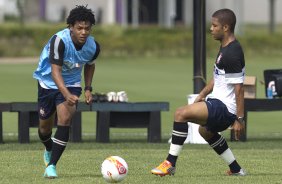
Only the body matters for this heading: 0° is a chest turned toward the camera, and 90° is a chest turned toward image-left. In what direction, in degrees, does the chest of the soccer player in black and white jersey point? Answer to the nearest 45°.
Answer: approximately 90°

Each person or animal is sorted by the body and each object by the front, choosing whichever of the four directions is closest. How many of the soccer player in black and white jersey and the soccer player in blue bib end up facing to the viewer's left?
1

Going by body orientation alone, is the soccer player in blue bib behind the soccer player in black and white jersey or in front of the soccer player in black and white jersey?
in front

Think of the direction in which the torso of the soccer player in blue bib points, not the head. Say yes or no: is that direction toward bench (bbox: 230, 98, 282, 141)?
no

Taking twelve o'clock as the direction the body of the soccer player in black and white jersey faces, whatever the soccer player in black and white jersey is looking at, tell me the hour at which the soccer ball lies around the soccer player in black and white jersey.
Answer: The soccer ball is roughly at 11 o'clock from the soccer player in black and white jersey.

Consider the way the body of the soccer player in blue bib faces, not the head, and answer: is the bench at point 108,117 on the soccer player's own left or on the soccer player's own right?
on the soccer player's own left

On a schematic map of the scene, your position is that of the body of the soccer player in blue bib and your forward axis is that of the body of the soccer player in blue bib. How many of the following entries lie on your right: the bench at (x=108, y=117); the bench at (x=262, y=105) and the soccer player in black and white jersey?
0

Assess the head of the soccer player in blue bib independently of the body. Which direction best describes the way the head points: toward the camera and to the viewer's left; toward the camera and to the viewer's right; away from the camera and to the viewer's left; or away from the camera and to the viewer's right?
toward the camera and to the viewer's right

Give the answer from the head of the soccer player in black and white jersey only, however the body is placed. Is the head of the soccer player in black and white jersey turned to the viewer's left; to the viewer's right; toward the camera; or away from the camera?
to the viewer's left

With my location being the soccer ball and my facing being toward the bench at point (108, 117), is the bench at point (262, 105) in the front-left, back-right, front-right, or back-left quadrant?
front-right

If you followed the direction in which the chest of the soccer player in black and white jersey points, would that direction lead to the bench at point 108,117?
no

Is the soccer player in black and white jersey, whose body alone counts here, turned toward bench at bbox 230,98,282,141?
no

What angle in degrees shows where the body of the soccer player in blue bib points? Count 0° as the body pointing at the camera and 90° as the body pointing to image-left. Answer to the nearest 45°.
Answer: approximately 315°

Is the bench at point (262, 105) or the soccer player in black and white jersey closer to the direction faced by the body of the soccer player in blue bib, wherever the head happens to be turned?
the soccer player in black and white jersey

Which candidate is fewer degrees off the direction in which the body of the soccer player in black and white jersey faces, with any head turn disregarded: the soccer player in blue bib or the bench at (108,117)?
the soccer player in blue bib

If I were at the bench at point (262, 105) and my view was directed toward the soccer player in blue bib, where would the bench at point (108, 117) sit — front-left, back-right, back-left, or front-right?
front-right
